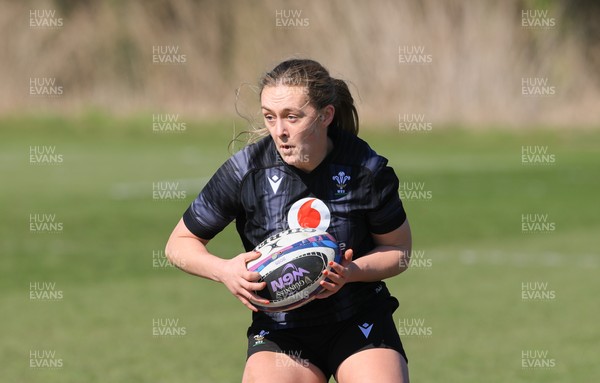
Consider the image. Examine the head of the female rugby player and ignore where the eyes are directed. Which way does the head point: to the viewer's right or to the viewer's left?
to the viewer's left

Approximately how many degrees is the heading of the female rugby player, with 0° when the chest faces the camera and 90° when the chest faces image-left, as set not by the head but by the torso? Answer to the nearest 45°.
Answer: approximately 0°
